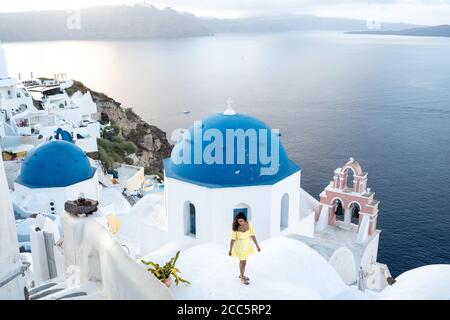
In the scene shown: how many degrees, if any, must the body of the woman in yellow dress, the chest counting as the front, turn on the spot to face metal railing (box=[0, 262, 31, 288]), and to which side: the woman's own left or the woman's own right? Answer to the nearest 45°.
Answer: approximately 45° to the woman's own right

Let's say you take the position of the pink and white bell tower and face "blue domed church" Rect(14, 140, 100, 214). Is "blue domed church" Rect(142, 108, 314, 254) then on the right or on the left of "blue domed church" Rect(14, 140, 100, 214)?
left

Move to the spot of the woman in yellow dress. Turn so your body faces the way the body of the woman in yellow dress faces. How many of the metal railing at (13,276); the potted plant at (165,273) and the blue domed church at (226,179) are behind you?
1

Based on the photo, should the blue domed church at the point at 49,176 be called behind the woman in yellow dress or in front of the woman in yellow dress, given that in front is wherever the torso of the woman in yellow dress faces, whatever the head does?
behind

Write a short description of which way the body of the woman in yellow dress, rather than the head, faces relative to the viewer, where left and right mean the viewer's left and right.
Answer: facing the viewer

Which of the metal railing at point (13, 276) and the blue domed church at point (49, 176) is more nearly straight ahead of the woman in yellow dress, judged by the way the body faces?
the metal railing

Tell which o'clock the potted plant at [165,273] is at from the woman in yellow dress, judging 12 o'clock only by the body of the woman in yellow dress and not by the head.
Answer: The potted plant is roughly at 2 o'clock from the woman in yellow dress.

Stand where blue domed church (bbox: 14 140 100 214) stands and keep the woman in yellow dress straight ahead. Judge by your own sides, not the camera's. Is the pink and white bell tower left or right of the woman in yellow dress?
left

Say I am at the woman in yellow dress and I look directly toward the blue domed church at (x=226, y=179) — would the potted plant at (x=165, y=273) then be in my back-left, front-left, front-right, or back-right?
back-left

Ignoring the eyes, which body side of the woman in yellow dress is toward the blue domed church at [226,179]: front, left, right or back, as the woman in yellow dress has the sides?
back

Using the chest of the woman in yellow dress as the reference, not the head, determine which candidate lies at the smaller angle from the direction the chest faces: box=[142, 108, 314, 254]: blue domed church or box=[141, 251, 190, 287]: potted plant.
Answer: the potted plant

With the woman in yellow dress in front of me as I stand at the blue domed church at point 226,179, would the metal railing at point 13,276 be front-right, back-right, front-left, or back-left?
front-right
